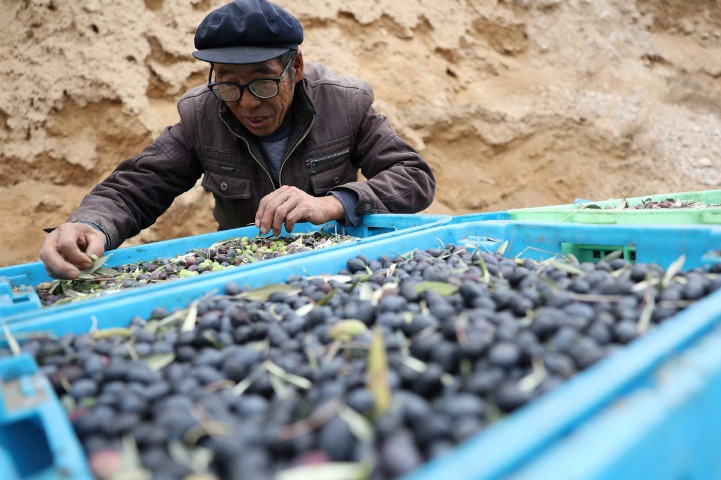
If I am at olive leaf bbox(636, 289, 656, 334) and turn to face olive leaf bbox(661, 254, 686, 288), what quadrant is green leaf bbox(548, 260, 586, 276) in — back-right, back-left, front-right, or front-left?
front-left

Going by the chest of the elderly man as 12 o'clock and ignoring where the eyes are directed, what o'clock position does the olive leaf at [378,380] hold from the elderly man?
The olive leaf is roughly at 12 o'clock from the elderly man.

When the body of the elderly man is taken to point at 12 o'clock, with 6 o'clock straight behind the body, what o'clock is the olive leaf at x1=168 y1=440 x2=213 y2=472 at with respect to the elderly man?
The olive leaf is roughly at 12 o'clock from the elderly man.

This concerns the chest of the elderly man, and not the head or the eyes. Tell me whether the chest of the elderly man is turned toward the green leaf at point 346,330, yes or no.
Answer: yes

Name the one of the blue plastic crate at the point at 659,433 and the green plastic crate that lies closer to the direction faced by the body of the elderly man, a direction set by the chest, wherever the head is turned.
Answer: the blue plastic crate

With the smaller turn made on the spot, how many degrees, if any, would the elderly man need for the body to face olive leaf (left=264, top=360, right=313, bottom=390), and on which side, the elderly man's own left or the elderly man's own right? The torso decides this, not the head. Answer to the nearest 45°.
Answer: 0° — they already face it

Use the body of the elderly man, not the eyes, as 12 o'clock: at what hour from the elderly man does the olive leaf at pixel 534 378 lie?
The olive leaf is roughly at 12 o'clock from the elderly man.

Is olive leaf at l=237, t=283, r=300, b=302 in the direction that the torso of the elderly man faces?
yes

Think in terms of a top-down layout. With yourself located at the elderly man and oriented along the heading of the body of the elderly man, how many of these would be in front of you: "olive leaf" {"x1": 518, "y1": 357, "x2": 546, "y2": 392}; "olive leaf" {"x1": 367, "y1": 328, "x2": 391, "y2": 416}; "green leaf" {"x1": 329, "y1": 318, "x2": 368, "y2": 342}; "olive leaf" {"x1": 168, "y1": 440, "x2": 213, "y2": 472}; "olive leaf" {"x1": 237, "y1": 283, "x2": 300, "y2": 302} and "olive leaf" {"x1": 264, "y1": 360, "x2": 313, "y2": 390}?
6

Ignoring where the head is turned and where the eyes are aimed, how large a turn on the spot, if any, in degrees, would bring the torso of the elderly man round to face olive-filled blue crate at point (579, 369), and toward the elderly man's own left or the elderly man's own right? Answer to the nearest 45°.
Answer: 0° — they already face it

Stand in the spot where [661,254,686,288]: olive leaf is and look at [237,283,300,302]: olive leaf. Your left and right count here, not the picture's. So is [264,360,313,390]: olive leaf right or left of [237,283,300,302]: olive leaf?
left

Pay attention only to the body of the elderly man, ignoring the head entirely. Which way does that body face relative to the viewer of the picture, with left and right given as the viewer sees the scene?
facing the viewer

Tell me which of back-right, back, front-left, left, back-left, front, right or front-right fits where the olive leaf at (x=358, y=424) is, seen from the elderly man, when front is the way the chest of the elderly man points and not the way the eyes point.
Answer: front
